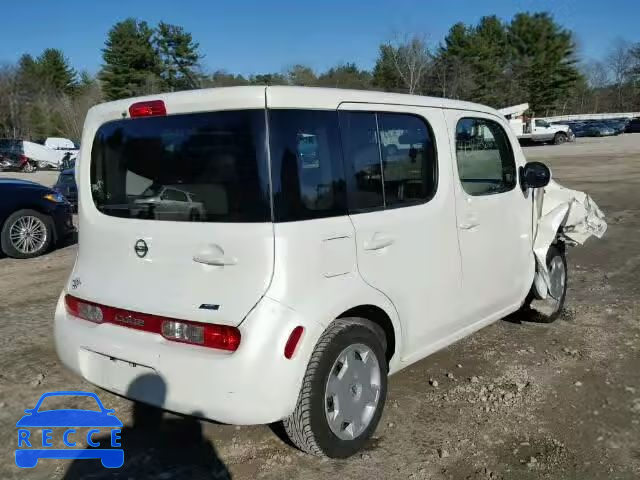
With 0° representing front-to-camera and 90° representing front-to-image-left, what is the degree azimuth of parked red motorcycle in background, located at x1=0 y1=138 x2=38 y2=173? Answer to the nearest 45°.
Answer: approximately 270°

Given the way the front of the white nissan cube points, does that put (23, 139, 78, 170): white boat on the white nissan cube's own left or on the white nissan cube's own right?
on the white nissan cube's own left

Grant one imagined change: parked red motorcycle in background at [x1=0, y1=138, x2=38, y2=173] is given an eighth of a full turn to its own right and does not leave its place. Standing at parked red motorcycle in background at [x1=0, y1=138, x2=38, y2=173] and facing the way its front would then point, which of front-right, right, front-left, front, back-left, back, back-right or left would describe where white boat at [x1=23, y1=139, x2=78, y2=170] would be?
left

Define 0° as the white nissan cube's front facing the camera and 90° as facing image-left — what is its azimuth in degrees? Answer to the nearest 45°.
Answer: approximately 225°

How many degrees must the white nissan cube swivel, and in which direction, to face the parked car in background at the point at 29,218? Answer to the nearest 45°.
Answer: approximately 90° to its left

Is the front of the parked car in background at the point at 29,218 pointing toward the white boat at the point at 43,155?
no

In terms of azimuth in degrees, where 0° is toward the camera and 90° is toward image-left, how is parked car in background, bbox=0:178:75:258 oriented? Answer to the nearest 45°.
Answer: approximately 270°

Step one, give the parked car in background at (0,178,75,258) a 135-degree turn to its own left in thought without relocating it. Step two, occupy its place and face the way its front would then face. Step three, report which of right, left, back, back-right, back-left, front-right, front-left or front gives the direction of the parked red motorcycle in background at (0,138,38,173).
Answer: front-right

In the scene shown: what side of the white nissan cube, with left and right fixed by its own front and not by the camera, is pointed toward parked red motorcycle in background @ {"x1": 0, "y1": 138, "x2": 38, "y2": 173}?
left
